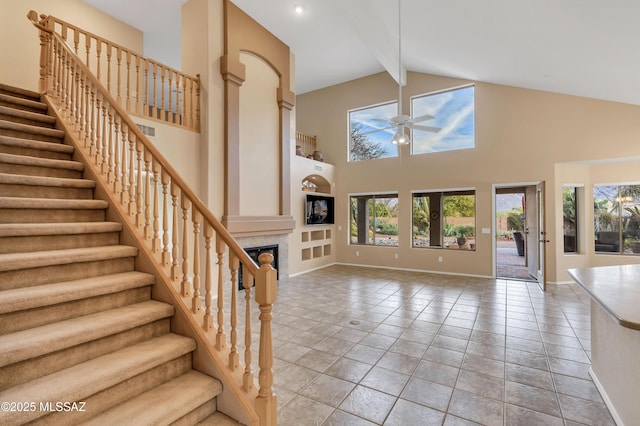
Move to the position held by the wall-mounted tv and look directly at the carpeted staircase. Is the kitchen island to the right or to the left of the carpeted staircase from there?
left

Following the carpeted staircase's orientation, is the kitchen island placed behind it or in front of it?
in front

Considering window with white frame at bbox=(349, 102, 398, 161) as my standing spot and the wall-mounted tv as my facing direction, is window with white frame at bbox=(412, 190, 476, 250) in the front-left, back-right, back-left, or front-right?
back-left

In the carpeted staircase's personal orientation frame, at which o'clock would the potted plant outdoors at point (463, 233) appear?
The potted plant outdoors is roughly at 10 o'clock from the carpeted staircase.

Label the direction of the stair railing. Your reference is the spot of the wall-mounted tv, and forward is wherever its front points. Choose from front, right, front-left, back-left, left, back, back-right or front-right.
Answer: front-right

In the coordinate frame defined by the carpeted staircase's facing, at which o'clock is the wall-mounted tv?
The wall-mounted tv is roughly at 9 o'clock from the carpeted staircase.

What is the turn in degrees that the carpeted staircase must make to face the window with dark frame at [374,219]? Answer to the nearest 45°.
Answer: approximately 90° to its left

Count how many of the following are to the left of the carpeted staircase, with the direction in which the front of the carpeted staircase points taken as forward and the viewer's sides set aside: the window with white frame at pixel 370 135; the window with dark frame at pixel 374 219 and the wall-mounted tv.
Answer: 3

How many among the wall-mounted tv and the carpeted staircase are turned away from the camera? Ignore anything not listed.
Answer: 0

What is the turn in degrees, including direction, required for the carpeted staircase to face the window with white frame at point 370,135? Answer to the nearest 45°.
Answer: approximately 90° to its left

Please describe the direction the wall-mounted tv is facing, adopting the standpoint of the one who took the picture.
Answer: facing the viewer and to the right of the viewer
